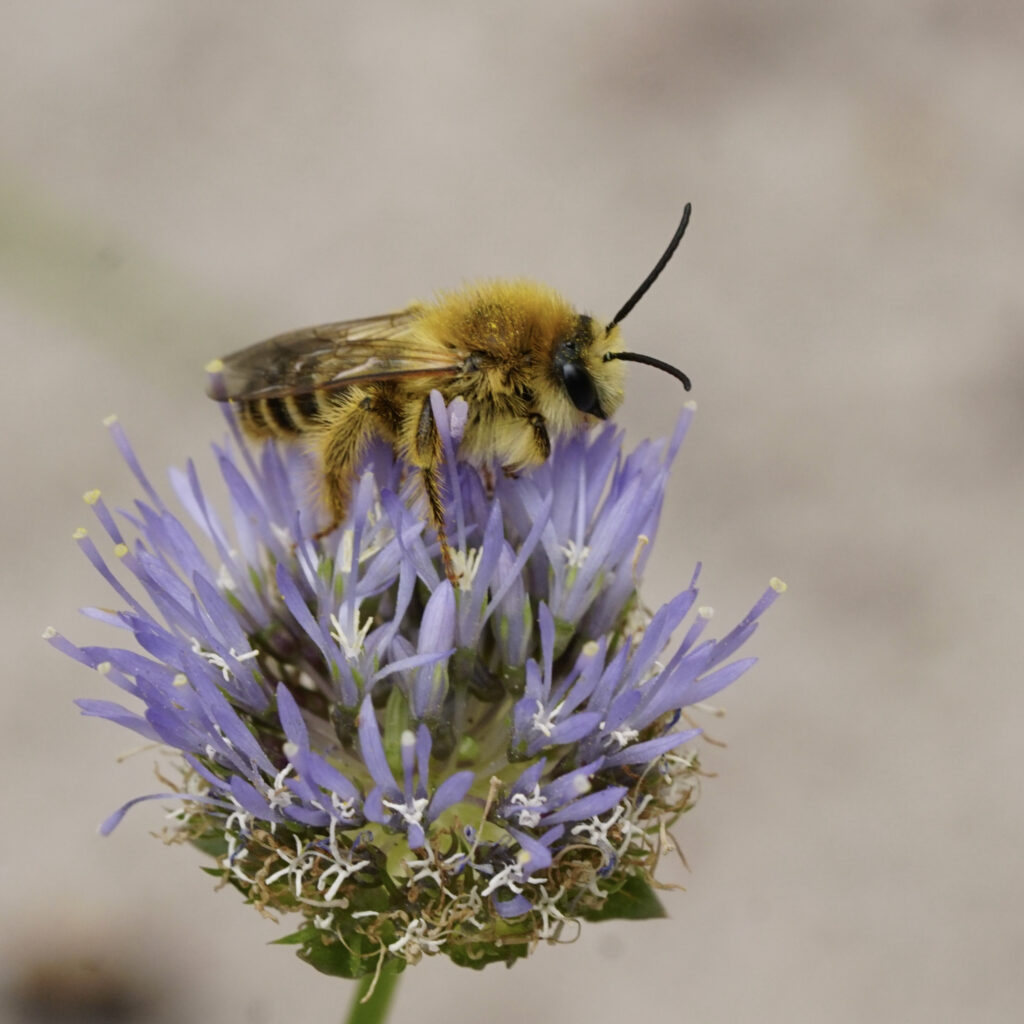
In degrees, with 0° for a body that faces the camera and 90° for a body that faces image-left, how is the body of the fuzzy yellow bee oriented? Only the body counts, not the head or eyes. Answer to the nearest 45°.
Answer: approximately 270°
